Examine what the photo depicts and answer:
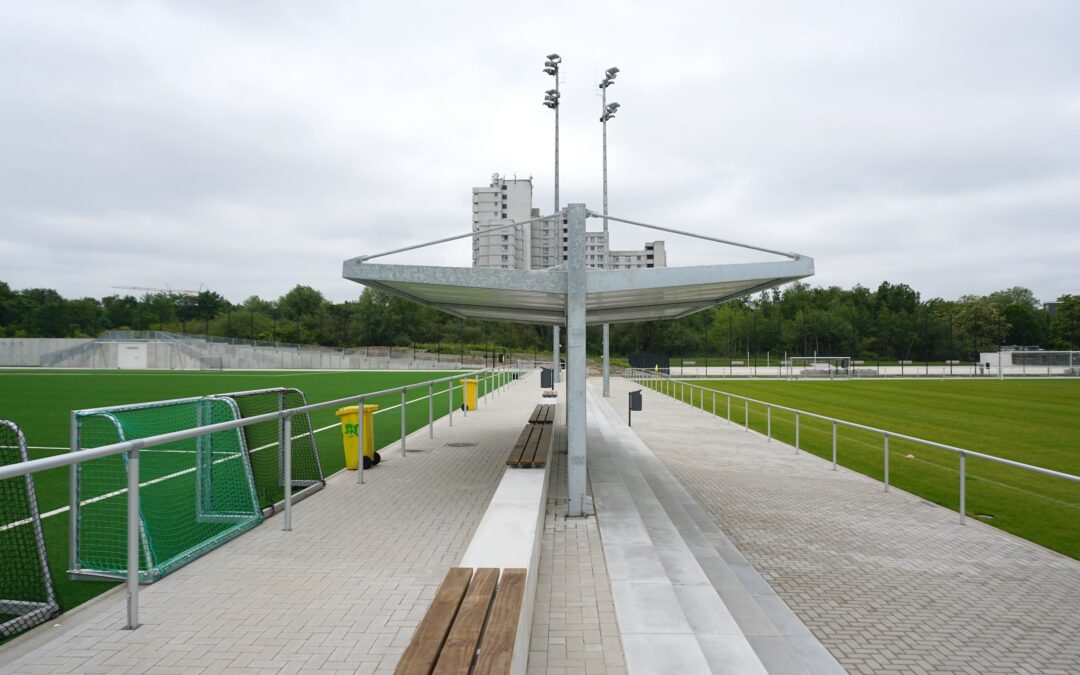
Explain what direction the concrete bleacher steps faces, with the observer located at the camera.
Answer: facing to the right of the viewer

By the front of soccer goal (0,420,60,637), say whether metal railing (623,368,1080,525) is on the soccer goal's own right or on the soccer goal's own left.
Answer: on the soccer goal's own right

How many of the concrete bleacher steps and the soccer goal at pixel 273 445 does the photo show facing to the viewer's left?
1

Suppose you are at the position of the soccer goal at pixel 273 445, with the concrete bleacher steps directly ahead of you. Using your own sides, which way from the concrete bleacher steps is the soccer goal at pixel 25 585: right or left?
right

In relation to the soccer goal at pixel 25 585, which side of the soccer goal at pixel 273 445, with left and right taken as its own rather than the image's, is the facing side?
left

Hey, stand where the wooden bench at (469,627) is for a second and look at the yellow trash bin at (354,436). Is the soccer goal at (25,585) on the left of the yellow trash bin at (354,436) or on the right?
left

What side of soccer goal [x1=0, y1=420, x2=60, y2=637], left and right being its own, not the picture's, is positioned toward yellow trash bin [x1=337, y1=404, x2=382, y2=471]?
right

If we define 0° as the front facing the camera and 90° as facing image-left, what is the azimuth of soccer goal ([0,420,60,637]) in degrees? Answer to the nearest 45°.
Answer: approximately 135°

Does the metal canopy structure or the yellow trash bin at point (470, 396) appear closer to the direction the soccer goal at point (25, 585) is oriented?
the yellow trash bin

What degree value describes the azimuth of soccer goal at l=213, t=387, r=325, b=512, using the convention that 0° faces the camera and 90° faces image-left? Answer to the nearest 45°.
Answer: approximately 90°

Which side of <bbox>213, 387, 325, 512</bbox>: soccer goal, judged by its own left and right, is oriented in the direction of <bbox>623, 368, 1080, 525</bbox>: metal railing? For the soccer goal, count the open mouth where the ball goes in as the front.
back
